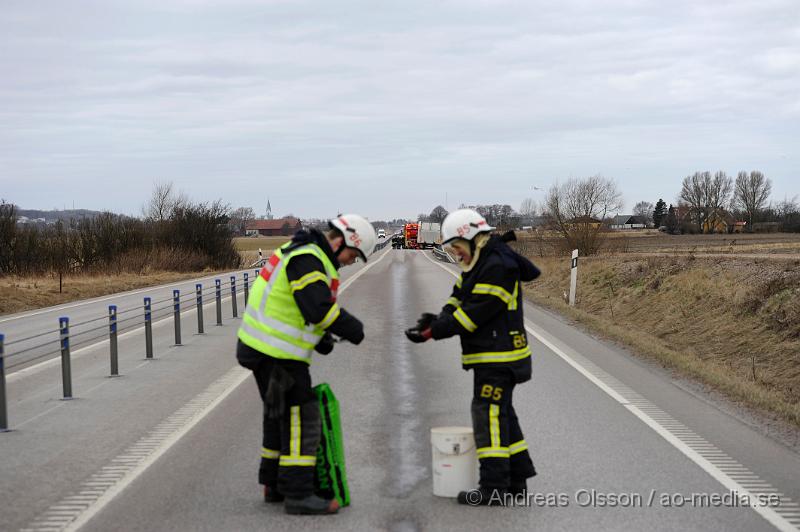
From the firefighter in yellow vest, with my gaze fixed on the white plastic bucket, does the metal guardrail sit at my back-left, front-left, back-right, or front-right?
back-left

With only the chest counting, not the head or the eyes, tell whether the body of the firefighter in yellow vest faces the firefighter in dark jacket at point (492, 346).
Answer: yes

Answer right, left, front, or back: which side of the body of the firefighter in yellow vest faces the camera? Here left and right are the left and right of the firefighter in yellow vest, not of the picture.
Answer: right

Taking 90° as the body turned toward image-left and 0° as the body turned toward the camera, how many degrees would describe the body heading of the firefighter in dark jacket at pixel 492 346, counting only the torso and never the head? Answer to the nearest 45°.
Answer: approximately 90°

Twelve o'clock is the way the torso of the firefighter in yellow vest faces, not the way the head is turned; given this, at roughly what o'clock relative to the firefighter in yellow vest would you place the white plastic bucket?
The white plastic bucket is roughly at 12 o'clock from the firefighter in yellow vest.

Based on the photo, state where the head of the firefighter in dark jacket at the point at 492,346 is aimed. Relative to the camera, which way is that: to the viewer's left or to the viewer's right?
to the viewer's left

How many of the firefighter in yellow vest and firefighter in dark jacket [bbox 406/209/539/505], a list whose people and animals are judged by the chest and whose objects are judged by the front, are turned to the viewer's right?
1

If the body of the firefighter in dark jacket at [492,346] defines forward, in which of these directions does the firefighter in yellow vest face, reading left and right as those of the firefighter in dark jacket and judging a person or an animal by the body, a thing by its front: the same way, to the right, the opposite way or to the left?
the opposite way

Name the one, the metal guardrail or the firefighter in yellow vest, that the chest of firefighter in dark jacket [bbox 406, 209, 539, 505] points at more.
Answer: the firefighter in yellow vest

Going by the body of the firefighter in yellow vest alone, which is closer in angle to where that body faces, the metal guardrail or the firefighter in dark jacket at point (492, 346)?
the firefighter in dark jacket

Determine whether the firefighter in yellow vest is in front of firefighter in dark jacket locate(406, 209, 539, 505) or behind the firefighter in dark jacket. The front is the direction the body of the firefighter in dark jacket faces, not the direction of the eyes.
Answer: in front
